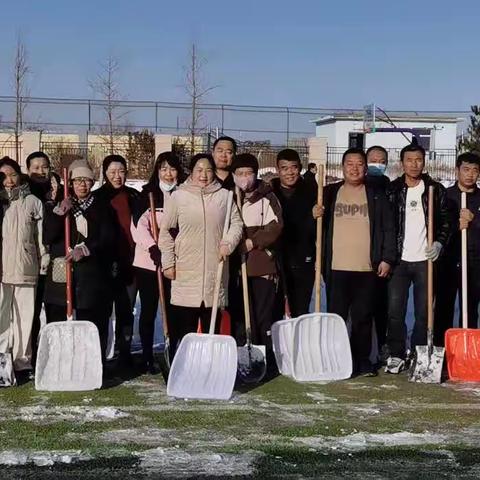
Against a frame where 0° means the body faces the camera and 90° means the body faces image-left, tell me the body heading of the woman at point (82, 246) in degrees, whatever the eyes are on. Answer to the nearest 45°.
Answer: approximately 0°

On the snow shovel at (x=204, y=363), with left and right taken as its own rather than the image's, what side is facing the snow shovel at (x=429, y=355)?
left

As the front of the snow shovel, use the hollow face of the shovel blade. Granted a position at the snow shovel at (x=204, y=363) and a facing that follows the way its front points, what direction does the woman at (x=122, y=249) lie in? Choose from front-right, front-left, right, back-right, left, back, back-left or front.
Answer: back-right

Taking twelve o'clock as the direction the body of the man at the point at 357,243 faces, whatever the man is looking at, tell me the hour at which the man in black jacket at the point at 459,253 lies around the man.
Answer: The man in black jacket is roughly at 8 o'clock from the man.

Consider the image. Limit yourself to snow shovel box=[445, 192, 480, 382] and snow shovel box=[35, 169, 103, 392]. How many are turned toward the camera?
2

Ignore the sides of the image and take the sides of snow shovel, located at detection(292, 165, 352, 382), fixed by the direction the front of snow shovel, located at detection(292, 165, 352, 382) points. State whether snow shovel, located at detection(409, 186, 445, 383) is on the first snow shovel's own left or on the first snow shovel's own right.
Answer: on the first snow shovel's own left

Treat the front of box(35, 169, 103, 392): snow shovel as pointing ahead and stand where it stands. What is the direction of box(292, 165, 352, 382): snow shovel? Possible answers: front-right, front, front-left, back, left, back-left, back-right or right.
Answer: left
